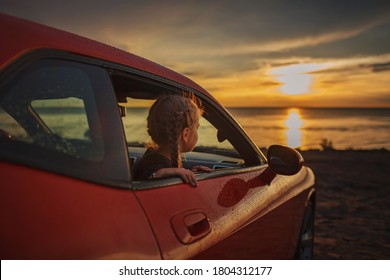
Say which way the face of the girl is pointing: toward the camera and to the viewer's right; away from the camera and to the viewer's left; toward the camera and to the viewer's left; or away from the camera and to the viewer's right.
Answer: away from the camera and to the viewer's right

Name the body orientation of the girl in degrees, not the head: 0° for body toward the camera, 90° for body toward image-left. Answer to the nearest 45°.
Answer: approximately 225°

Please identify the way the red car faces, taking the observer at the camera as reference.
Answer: facing away from the viewer and to the right of the viewer
